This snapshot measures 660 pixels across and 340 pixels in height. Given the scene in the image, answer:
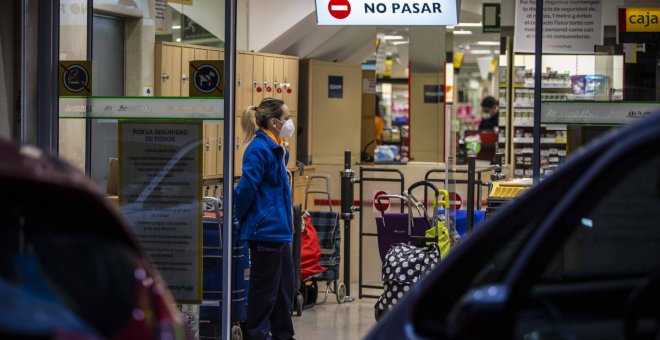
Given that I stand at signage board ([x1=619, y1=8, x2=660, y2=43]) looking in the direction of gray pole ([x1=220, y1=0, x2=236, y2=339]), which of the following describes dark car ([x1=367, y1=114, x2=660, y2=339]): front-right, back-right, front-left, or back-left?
front-left

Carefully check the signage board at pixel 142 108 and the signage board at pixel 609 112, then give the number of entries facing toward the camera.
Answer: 2

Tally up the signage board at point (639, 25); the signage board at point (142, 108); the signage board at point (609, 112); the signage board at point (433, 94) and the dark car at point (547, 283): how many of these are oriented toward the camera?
4

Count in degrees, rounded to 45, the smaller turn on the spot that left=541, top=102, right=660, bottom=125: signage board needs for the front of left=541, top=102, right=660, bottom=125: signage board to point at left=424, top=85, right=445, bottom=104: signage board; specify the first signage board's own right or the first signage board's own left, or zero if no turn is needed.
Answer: approximately 180°

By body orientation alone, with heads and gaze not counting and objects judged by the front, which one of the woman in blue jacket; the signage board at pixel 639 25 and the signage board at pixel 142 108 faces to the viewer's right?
the woman in blue jacket

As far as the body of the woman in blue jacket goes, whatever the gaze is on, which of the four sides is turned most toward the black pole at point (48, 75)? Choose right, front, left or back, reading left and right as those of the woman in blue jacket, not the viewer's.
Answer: back

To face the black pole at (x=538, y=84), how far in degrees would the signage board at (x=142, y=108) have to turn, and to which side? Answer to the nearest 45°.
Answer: approximately 90° to its left

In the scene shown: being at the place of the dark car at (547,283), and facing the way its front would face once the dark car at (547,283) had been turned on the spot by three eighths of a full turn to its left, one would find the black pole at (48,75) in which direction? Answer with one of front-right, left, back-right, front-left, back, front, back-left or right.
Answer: back

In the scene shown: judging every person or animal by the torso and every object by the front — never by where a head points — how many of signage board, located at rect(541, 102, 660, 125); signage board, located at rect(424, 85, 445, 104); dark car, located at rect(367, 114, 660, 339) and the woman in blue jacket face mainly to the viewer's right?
1

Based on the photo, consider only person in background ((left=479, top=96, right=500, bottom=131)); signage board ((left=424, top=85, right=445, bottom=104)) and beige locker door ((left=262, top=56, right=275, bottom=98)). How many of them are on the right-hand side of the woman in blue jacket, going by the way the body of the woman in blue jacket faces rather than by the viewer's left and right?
0

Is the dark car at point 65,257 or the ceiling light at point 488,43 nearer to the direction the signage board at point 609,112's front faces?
the dark car

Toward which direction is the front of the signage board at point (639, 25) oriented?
toward the camera

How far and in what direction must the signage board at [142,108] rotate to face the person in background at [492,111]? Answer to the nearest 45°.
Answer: approximately 135° to its left

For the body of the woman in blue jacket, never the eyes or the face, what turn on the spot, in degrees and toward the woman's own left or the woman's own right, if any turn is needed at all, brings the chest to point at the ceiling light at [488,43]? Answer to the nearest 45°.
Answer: approximately 90° to the woman's own left

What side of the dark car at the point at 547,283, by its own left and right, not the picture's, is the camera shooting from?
left

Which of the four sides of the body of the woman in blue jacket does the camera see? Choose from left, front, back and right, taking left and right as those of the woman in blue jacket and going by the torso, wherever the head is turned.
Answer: right

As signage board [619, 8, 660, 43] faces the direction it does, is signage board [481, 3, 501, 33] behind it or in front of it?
behind

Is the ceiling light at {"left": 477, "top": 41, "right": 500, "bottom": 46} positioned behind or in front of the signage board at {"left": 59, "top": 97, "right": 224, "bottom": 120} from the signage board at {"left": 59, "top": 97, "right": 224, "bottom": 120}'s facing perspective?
behind

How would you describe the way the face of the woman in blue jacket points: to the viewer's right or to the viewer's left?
to the viewer's right
